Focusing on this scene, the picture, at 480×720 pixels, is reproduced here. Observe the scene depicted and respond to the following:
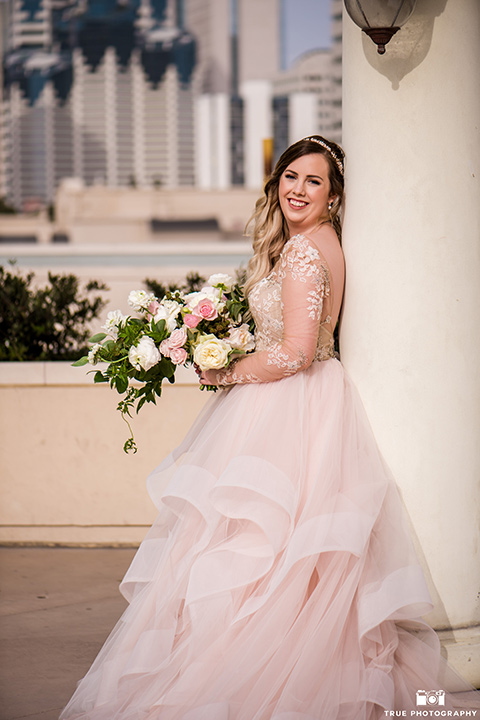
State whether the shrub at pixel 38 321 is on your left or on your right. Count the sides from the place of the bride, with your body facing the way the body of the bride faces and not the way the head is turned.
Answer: on your right

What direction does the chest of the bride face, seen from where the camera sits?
to the viewer's left
